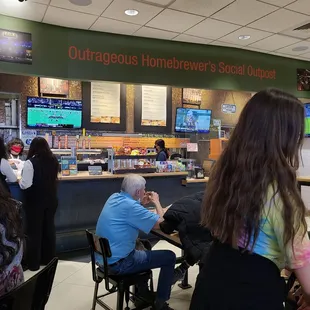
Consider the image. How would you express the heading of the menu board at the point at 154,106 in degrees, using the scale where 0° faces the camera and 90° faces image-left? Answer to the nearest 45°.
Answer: approximately 0°

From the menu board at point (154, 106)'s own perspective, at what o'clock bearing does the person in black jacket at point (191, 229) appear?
The person in black jacket is roughly at 12 o'clock from the menu board.

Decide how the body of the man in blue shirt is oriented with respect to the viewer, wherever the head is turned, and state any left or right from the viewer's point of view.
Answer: facing to the right of the viewer

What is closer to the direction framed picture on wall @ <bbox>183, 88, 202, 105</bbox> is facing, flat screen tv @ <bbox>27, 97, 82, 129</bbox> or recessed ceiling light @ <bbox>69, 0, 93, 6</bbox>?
the recessed ceiling light

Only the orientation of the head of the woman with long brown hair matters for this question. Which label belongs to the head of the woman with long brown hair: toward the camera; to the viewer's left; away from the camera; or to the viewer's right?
away from the camera

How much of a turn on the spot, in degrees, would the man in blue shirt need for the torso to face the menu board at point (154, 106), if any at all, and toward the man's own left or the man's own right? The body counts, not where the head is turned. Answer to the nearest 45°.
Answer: approximately 90° to the man's own left

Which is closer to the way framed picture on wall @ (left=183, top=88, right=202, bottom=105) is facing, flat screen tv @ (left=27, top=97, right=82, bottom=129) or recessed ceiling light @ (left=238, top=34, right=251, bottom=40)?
the recessed ceiling light

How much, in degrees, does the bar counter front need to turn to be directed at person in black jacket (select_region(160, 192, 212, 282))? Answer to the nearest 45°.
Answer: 0° — it already faces them

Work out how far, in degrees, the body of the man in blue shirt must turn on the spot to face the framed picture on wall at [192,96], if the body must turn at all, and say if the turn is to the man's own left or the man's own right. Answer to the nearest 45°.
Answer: approximately 90° to the man's own left
